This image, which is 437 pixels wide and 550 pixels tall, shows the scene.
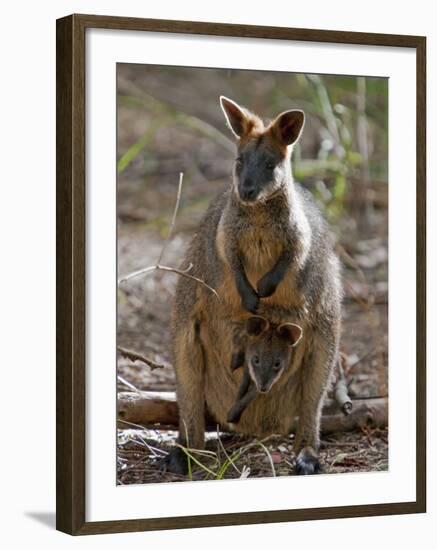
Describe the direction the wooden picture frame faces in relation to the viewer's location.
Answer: facing the viewer and to the right of the viewer
